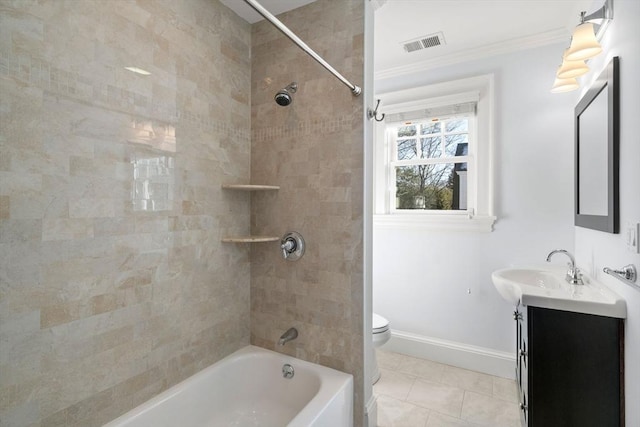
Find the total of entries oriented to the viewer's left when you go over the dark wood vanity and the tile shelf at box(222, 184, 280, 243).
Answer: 1

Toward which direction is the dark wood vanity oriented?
to the viewer's left

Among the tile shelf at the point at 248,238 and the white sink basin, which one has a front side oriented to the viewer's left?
the white sink basin

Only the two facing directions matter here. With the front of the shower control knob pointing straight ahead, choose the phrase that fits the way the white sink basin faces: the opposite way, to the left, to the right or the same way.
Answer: to the right

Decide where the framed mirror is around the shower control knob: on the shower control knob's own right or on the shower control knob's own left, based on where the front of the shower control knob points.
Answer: on the shower control knob's own left

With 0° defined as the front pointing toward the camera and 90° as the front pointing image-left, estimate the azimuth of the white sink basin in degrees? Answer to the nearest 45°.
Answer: approximately 90°

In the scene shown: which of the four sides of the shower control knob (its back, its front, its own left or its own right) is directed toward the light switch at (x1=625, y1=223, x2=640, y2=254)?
left

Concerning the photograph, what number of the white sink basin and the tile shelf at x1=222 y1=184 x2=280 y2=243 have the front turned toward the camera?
1

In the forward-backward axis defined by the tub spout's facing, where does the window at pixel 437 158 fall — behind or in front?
behind
